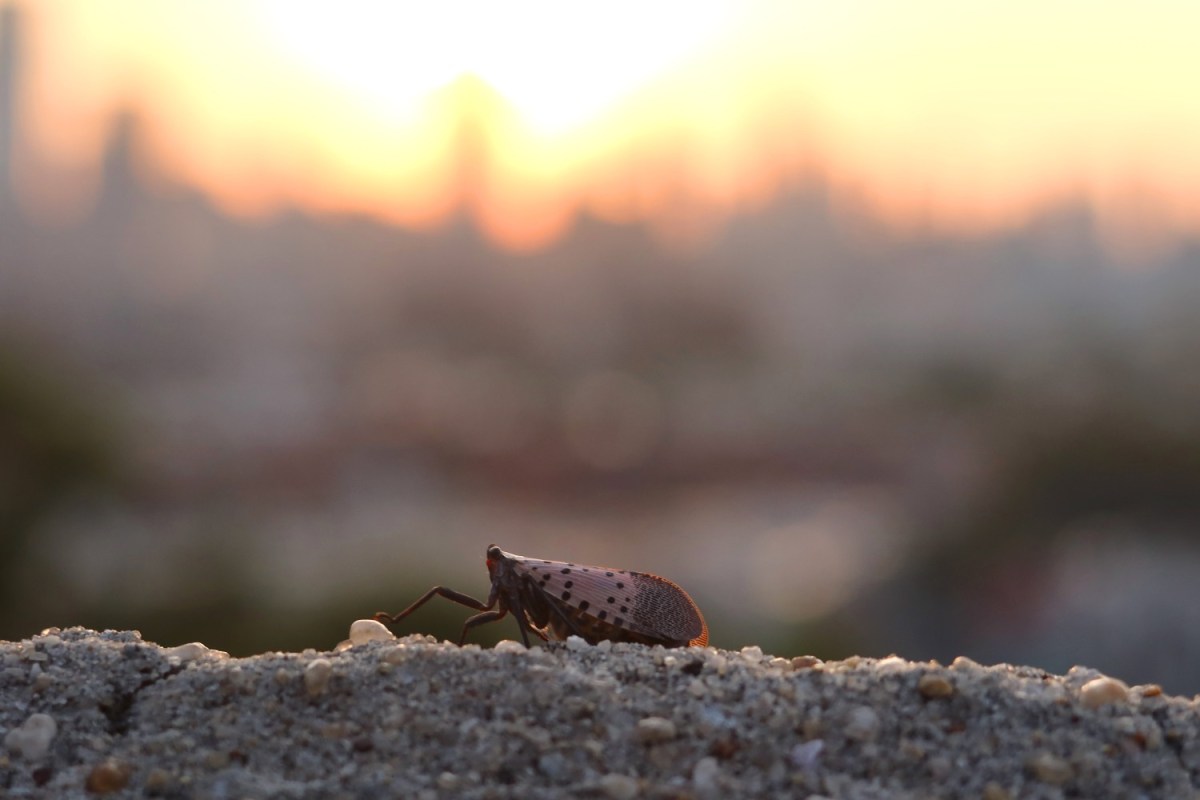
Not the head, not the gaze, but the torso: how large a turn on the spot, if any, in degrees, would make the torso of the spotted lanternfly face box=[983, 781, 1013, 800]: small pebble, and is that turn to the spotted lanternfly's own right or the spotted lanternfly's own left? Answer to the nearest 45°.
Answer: approximately 135° to the spotted lanternfly's own left

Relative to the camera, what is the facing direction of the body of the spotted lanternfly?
to the viewer's left
